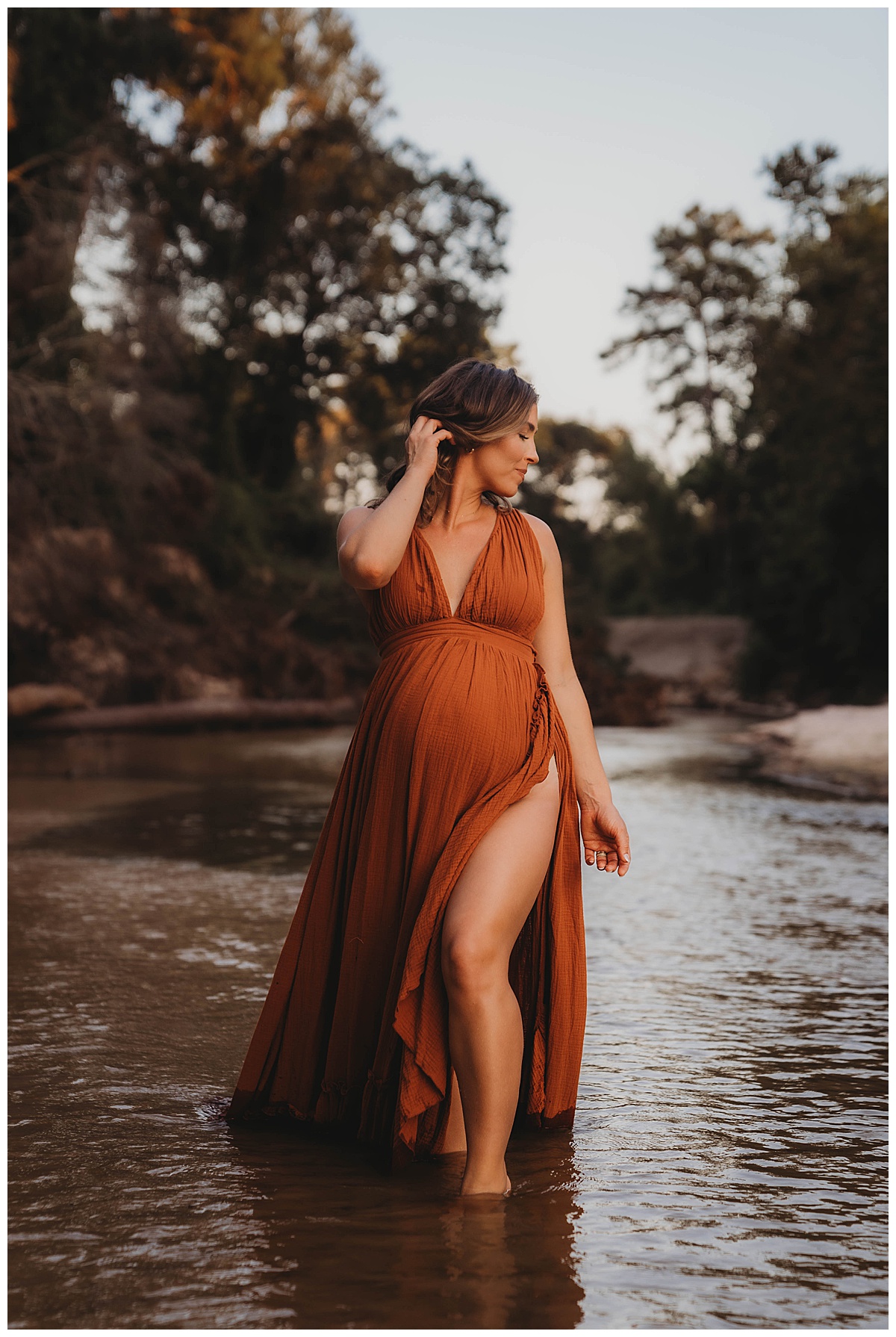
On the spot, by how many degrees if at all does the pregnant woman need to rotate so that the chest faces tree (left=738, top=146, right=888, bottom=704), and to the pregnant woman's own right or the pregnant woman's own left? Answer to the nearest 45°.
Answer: approximately 180°

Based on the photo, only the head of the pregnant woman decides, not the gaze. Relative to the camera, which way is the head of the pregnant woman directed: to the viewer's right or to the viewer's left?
to the viewer's right

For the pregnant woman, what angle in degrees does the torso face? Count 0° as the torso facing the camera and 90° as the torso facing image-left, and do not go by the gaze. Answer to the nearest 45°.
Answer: approximately 0°

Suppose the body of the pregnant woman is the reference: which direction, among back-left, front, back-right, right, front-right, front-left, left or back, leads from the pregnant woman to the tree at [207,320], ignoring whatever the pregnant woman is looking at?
back
